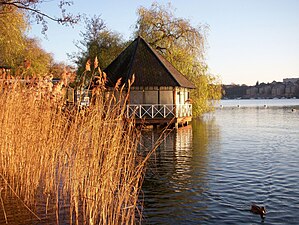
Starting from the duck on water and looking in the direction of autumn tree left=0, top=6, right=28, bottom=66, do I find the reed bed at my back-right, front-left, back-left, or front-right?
front-left

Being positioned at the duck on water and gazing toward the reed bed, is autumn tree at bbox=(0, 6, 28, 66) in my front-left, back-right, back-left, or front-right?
front-right

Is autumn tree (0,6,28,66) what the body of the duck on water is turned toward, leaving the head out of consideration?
no

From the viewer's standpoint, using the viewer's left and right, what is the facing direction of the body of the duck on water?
facing the viewer and to the right of the viewer

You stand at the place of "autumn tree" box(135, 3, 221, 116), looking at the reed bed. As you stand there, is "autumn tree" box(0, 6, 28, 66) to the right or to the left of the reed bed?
right

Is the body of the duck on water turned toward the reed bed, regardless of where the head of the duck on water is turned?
no

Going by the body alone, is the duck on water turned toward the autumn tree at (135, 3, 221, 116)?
no
